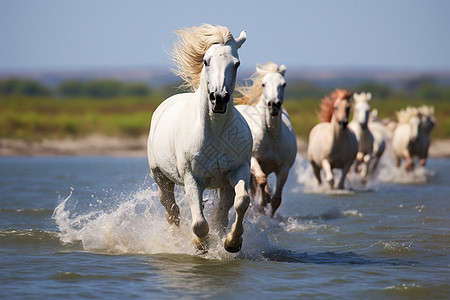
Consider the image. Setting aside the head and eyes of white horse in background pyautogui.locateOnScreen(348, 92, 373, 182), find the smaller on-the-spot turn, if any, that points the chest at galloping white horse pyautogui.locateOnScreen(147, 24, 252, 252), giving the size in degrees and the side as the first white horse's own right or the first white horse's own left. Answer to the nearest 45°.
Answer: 0° — it already faces it

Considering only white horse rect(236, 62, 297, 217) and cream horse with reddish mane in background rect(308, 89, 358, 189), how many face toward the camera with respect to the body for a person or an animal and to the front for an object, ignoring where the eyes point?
2

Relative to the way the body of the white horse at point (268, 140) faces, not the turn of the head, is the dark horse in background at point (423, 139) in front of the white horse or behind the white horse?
behind

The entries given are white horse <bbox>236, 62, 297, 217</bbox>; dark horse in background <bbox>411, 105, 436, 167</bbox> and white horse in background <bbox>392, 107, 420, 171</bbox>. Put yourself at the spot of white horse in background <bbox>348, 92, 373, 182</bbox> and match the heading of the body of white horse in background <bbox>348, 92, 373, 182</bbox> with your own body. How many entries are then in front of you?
1

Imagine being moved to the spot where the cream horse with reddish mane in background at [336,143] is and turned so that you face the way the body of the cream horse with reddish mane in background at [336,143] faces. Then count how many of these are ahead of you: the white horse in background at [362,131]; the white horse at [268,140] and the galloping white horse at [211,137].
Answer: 2

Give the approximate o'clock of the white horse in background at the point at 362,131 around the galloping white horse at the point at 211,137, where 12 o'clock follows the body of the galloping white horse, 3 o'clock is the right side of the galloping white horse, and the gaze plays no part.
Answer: The white horse in background is roughly at 8 o'clock from the galloping white horse.

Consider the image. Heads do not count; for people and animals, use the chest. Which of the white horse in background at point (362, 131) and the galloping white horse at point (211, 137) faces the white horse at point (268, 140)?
the white horse in background

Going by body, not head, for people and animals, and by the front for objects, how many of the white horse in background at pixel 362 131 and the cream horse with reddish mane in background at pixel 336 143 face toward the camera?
2

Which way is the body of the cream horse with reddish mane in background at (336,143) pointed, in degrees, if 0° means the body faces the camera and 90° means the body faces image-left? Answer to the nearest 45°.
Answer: approximately 0°

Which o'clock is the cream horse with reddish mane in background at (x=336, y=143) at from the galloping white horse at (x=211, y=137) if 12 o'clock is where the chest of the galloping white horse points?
The cream horse with reddish mane in background is roughly at 8 o'clock from the galloping white horse.

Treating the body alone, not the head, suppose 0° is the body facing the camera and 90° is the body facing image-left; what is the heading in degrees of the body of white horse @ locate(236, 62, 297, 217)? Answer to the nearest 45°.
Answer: approximately 0°

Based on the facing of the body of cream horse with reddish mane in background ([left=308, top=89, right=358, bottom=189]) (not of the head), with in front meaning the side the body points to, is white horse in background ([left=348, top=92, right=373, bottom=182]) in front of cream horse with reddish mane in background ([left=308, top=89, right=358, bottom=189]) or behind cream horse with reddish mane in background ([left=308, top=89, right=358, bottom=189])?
behind

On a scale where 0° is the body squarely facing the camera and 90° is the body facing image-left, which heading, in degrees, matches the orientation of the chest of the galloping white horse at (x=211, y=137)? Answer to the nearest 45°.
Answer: approximately 315°
